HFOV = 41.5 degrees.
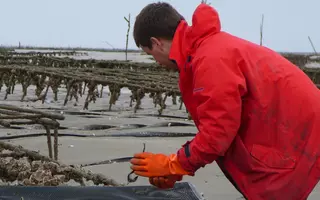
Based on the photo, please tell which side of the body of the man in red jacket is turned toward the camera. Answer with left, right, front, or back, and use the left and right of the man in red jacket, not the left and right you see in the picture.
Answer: left
